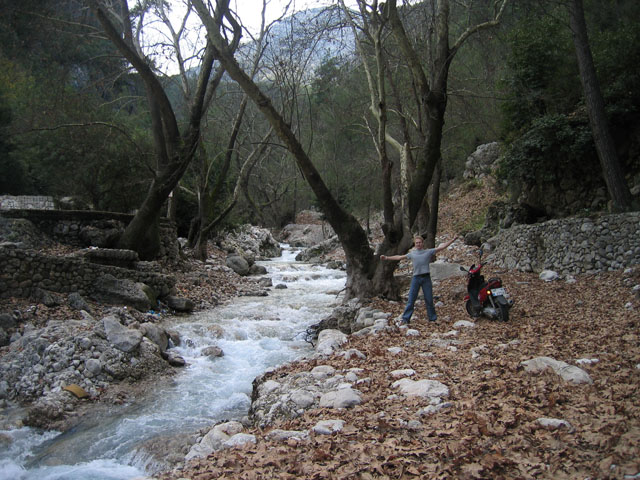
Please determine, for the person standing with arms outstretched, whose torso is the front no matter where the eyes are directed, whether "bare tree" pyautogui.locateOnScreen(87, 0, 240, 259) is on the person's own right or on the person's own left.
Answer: on the person's own right

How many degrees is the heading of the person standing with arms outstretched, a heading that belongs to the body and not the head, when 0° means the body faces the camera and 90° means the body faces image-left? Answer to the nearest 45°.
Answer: approximately 0°

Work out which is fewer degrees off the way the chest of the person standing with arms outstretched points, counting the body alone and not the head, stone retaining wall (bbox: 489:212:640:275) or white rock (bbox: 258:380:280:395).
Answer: the white rock

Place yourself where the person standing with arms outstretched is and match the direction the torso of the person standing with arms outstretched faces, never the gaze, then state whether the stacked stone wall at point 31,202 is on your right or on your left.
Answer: on your right

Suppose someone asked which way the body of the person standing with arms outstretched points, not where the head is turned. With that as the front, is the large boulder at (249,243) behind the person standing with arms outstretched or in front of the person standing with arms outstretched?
behind

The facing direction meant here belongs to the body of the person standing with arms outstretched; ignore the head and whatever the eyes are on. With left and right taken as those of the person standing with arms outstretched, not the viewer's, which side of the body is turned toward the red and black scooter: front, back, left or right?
left

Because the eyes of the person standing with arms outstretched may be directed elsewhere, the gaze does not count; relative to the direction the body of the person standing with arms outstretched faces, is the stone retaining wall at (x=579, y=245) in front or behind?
behind

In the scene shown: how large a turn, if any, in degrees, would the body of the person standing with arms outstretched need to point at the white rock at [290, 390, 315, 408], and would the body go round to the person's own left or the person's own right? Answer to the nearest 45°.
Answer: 0° — they already face it

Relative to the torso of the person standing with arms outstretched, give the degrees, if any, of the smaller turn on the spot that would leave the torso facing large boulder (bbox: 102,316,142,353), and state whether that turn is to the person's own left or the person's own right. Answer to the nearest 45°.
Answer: approximately 90° to the person's own right
